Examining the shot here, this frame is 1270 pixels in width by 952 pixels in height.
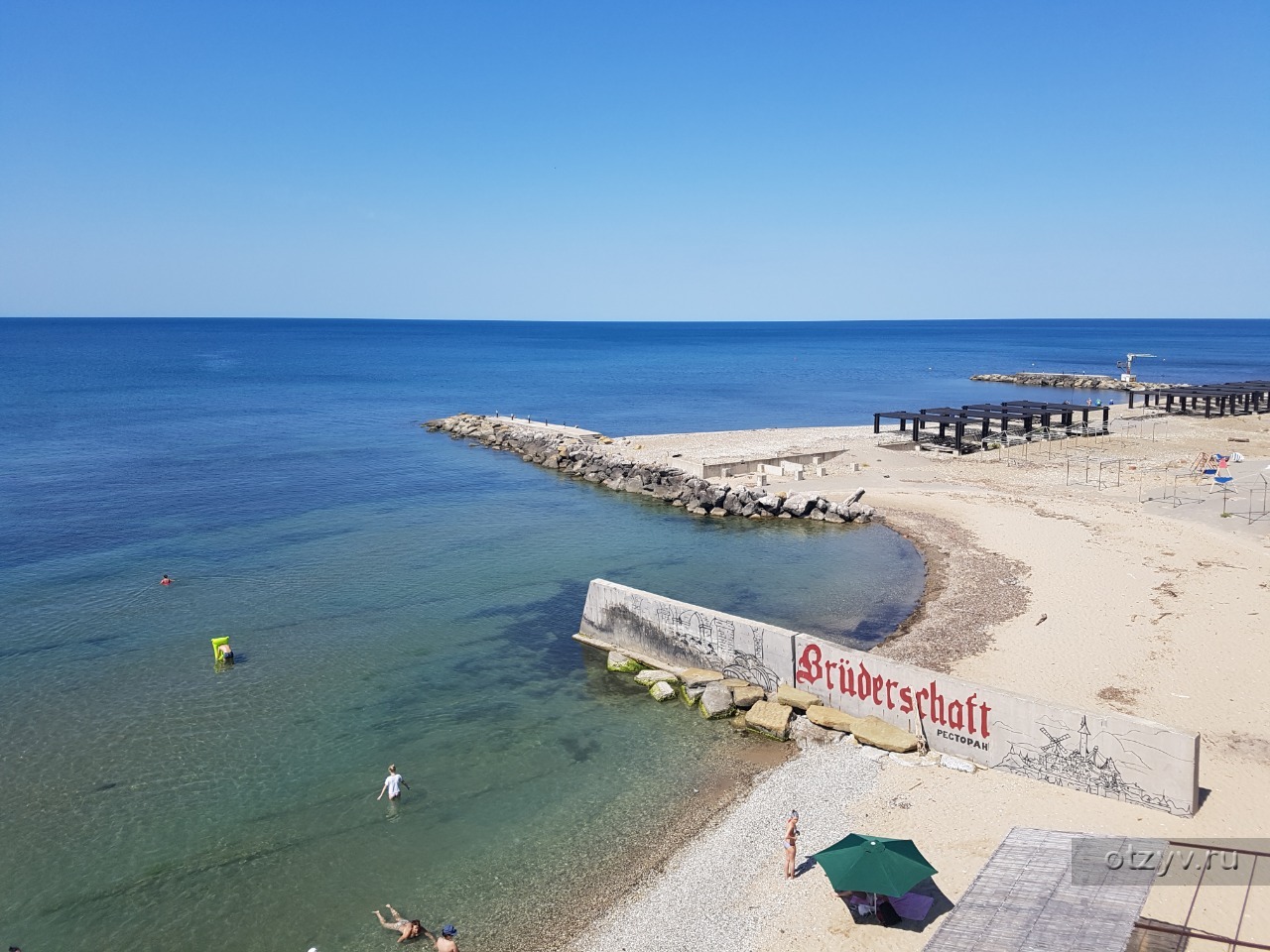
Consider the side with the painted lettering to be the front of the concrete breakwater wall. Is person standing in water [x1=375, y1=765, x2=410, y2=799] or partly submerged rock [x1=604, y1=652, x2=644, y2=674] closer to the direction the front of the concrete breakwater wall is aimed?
the person standing in water

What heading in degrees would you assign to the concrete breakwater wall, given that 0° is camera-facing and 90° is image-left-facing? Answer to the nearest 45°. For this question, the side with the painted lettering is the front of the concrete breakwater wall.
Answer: approximately 45°

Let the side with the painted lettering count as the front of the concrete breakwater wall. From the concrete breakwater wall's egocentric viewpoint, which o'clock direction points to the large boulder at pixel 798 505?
The large boulder is roughly at 4 o'clock from the concrete breakwater wall.
